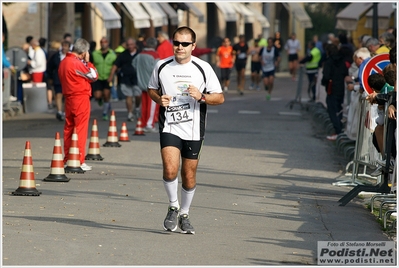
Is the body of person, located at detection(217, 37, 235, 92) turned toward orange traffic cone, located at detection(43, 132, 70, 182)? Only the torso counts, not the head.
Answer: yes

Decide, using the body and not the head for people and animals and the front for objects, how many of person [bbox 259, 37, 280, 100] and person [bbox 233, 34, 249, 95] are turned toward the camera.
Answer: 2

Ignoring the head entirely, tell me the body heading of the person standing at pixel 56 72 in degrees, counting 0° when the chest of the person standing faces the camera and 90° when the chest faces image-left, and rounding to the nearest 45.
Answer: approximately 315°

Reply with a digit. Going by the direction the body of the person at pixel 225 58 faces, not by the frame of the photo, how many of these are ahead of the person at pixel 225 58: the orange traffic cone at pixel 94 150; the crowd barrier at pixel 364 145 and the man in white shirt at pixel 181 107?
3

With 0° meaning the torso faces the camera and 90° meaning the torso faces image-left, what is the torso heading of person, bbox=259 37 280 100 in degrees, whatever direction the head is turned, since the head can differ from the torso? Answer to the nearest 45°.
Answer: approximately 0°

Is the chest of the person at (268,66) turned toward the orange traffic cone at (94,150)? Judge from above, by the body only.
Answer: yes

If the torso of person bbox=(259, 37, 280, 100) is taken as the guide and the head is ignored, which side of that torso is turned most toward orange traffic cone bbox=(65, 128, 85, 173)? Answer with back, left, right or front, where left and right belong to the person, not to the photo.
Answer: front

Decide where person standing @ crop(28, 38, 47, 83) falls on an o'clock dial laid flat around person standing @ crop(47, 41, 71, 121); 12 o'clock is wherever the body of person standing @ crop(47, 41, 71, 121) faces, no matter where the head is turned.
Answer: person standing @ crop(28, 38, 47, 83) is roughly at 7 o'clock from person standing @ crop(47, 41, 71, 121).

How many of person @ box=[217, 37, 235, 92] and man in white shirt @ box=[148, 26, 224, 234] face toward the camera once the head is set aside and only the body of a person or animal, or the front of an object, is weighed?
2
